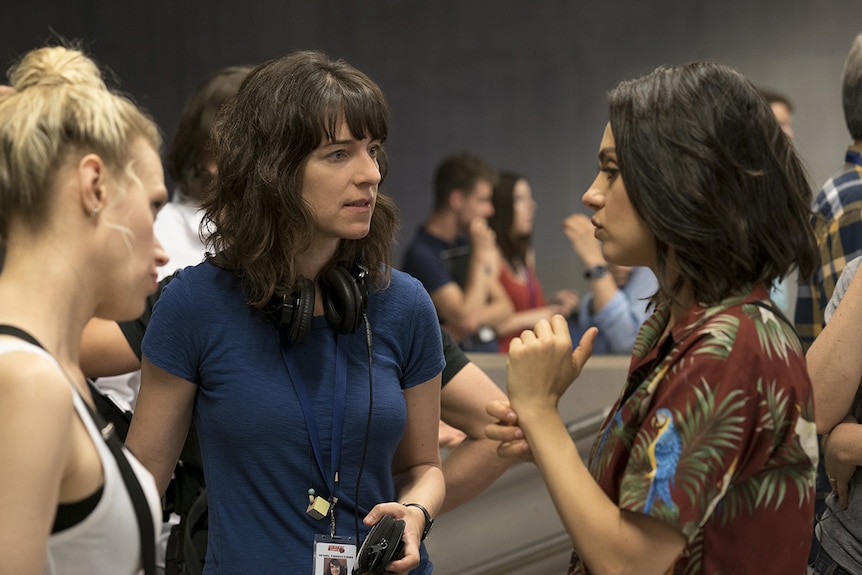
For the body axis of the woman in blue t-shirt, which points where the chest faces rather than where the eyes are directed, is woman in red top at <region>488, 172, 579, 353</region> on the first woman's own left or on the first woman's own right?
on the first woman's own left

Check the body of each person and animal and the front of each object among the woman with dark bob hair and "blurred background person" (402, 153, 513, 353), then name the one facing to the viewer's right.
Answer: the blurred background person

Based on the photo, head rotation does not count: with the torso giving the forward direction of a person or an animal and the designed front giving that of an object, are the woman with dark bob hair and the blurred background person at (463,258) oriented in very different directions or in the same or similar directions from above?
very different directions

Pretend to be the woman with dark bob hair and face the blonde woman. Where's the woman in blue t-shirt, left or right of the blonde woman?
right

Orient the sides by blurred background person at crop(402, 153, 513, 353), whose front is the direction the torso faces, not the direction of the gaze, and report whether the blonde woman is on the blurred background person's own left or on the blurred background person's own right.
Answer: on the blurred background person's own right

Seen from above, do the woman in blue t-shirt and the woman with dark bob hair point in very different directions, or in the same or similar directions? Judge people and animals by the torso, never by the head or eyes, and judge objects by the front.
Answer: very different directions

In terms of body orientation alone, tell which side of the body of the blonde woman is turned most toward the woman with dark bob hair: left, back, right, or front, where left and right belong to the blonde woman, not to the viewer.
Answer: front

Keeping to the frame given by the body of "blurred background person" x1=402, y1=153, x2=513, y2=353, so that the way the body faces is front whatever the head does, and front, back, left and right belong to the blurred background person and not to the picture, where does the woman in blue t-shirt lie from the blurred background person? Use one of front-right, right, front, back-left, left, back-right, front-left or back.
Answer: right

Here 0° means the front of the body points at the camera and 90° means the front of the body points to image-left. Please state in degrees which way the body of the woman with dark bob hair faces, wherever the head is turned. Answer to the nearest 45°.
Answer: approximately 90°

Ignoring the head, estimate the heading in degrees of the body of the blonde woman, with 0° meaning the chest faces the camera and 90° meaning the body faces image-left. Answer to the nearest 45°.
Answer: approximately 270°

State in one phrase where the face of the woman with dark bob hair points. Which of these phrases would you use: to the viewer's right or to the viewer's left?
to the viewer's left

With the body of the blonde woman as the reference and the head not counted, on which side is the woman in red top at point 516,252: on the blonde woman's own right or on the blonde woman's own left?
on the blonde woman's own left

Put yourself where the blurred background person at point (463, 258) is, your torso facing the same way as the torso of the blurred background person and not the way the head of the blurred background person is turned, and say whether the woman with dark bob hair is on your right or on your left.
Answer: on your right

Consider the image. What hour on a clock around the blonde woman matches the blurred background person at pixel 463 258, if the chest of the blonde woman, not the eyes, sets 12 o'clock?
The blurred background person is roughly at 10 o'clock from the blonde woman.

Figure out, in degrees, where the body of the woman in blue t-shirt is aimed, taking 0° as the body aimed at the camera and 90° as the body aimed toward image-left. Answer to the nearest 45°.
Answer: approximately 315°

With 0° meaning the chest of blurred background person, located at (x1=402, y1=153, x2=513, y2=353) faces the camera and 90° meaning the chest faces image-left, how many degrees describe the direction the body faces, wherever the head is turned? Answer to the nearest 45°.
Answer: approximately 270°

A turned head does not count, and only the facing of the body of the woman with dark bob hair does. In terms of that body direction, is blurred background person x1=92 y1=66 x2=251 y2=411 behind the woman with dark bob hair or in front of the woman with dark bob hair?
in front
